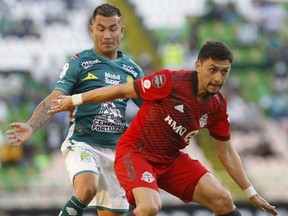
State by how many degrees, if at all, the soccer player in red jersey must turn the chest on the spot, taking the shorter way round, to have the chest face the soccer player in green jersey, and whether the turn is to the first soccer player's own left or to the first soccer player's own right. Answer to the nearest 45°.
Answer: approximately 180°

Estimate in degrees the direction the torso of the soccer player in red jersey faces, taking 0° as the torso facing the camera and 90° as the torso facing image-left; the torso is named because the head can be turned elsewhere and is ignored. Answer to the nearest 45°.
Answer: approximately 315°
